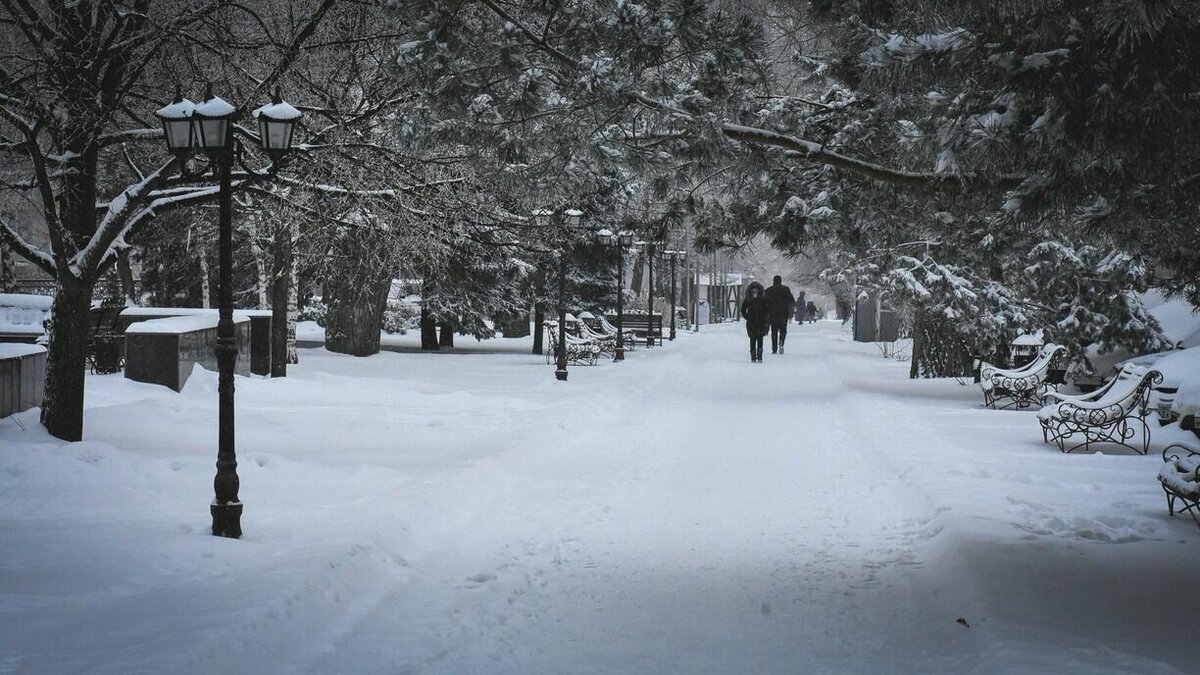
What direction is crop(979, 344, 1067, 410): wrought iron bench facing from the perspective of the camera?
to the viewer's left

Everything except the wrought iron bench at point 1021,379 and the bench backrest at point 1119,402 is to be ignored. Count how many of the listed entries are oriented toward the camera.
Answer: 0

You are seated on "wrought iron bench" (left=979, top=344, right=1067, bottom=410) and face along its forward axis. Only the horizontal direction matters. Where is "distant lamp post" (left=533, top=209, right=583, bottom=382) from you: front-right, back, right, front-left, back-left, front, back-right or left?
front

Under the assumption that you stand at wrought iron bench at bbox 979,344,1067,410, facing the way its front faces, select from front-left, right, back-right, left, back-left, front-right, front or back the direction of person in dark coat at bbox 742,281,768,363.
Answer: front-right

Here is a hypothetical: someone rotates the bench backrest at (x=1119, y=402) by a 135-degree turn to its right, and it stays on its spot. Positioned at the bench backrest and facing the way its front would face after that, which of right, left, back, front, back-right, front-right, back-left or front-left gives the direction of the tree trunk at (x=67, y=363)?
back

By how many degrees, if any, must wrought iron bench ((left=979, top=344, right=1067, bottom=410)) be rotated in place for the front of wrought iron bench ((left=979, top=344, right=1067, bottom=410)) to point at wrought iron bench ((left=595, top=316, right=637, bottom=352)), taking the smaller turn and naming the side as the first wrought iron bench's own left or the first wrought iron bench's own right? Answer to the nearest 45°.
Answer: approximately 45° to the first wrought iron bench's own right

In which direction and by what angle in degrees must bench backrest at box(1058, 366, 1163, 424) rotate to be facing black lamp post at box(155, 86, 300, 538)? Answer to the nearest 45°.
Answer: approximately 45° to its left

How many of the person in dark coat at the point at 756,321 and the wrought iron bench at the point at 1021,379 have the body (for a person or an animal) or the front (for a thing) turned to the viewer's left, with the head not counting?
1

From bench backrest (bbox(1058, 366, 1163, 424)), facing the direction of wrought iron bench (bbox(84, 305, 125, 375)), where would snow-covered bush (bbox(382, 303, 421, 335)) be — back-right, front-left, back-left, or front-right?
front-right

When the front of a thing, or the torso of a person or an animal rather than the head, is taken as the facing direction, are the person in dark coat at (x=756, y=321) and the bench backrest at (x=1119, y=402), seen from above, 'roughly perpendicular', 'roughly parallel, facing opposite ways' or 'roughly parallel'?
roughly perpendicular

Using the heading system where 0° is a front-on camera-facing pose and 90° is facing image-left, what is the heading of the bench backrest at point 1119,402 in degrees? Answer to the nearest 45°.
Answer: approximately 90°
